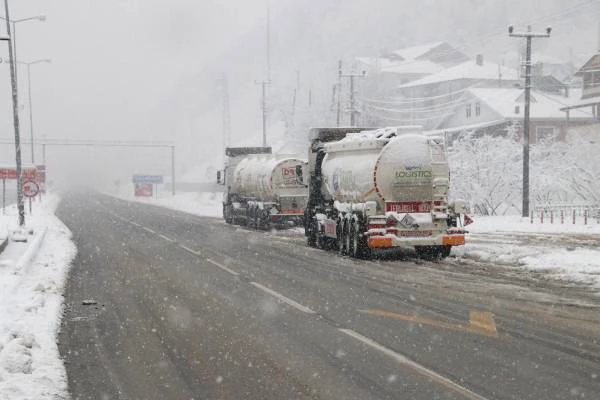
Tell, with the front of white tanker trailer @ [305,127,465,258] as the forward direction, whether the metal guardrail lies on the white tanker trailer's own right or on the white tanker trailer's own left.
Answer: on the white tanker trailer's own right

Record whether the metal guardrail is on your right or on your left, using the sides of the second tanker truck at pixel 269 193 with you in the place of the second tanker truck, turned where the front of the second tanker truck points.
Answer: on your right

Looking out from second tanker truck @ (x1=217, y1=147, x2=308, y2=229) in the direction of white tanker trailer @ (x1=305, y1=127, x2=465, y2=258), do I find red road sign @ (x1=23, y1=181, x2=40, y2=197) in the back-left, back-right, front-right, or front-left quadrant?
back-right

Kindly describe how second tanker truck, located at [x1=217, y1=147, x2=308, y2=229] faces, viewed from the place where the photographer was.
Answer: facing away from the viewer and to the left of the viewer

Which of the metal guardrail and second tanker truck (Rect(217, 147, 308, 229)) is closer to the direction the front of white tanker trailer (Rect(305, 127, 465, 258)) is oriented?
the second tanker truck

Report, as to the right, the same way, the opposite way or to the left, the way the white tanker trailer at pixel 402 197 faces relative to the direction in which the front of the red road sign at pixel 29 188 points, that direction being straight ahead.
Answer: the opposite way

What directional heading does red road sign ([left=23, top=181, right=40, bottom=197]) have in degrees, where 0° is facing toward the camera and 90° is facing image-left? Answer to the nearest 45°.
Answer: approximately 0°

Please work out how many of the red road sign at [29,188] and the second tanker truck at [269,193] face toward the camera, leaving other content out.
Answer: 1

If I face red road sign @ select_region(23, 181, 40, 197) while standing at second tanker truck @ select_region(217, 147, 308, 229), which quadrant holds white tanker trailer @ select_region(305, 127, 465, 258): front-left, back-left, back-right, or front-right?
back-left

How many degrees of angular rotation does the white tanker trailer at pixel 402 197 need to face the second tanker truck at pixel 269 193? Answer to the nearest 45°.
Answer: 0° — it already faces it

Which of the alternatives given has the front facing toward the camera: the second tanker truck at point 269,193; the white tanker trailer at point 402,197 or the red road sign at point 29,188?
the red road sign

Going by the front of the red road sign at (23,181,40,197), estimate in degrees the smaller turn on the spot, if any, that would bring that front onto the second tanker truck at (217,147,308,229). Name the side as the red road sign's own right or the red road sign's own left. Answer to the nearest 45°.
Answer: approximately 45° to the red road sign's own left
